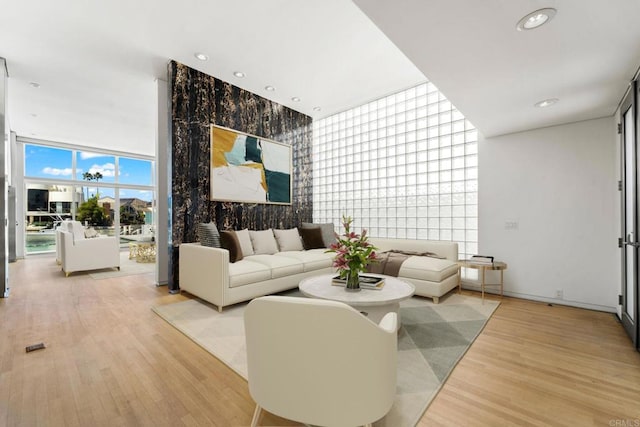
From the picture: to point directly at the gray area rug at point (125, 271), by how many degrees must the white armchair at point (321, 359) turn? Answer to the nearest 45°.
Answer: approximately 90° to its left

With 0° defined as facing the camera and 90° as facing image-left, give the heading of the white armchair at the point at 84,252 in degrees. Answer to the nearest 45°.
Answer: approximately 270°

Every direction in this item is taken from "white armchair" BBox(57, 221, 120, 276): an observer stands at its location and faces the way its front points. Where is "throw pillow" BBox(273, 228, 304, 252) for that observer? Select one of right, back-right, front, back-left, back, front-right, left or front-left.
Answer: front-right

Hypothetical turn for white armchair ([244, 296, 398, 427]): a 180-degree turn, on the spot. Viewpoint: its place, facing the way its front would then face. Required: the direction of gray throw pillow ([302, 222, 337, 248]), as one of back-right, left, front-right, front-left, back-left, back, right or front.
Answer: back-right

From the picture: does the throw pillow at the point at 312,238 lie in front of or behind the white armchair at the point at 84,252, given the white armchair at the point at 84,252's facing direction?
in front

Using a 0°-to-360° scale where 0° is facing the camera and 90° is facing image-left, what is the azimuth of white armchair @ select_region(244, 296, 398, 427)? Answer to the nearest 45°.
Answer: approximately 225°

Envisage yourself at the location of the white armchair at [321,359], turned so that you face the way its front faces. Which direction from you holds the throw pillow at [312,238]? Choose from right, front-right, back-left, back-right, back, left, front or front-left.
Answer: front-left

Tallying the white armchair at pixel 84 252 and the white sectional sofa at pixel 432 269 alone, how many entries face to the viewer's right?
1

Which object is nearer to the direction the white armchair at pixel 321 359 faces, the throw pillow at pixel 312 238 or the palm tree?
the throw pillow

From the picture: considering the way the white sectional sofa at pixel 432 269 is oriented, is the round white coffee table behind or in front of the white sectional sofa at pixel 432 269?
in front
